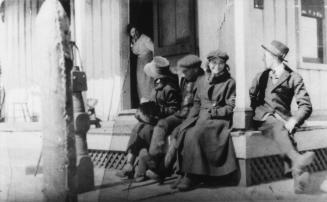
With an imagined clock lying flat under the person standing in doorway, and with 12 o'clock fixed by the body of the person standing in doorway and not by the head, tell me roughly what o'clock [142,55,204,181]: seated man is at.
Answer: The seated man is roughly at 10 o'clock from the person standing in doorway.

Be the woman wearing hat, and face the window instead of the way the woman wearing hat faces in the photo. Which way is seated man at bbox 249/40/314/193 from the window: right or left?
right

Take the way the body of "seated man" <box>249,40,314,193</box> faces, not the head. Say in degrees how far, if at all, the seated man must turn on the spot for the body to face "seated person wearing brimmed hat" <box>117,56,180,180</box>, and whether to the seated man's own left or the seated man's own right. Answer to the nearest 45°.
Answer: approximately 90° to the seated man's own right

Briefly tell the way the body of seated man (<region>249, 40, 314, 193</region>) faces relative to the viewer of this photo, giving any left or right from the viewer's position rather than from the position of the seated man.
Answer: facing the viewer

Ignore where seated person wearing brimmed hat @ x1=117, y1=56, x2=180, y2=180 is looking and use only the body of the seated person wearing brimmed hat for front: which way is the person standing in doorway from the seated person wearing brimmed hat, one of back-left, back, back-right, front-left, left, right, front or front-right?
back-right

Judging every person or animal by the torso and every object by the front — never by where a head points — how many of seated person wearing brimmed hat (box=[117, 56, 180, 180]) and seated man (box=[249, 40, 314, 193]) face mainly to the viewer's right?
0

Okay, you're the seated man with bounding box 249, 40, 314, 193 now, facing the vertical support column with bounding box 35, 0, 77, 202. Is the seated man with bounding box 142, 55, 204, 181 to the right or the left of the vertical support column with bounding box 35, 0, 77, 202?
right

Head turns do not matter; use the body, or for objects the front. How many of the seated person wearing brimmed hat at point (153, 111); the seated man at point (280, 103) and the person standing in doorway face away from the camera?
0

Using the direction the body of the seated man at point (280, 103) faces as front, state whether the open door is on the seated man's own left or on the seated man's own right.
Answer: on the seated man's own right

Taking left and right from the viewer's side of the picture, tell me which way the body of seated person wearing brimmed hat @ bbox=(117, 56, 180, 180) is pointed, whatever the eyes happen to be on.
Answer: facing the viewer and to the left of the viewer
